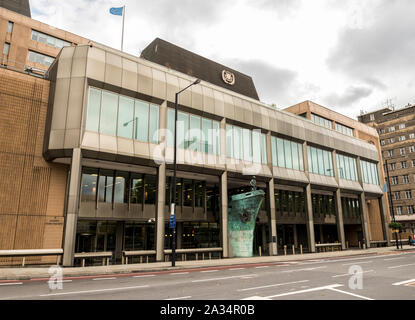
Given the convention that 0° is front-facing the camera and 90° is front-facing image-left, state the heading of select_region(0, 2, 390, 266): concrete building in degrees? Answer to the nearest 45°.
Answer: approximately 315°
